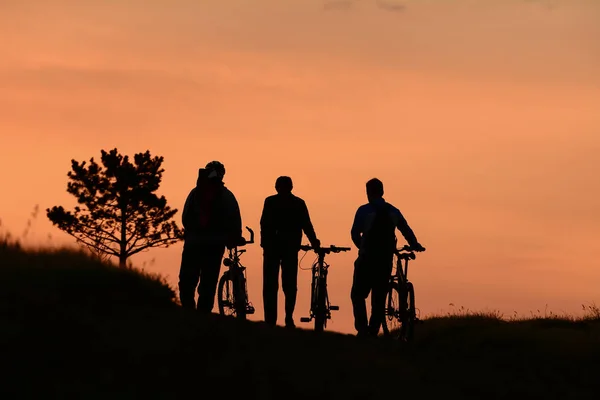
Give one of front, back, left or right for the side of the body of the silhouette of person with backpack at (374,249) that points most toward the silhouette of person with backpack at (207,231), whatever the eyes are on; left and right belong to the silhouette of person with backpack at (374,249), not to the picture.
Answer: left

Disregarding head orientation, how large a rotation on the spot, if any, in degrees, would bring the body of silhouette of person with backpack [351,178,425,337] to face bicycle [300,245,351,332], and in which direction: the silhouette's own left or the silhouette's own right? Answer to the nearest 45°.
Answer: approximately 45° to the silhouette's own left

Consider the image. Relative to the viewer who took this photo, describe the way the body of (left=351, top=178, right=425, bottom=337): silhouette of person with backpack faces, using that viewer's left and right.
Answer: facing away from the viewer
